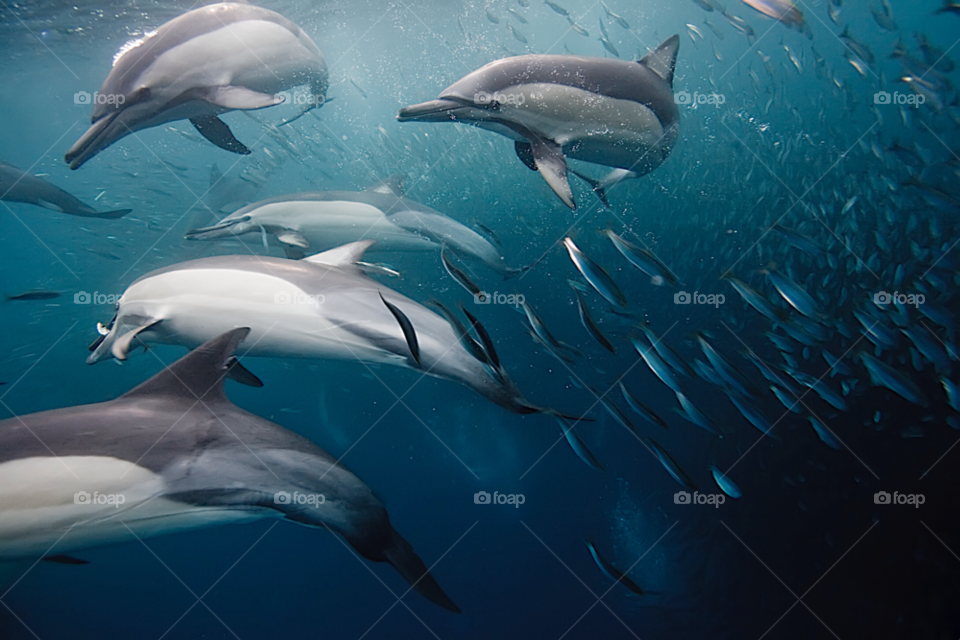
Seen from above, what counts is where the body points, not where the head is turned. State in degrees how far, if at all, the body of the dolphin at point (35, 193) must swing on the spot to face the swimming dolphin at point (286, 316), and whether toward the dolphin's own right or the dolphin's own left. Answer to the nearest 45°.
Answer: approximately 90° to the dolphin's own left

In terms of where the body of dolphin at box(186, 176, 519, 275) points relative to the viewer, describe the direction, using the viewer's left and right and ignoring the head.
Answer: facing to the left of the viewer

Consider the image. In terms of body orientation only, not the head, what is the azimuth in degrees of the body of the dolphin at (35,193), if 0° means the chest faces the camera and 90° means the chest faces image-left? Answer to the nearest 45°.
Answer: approximately 90°

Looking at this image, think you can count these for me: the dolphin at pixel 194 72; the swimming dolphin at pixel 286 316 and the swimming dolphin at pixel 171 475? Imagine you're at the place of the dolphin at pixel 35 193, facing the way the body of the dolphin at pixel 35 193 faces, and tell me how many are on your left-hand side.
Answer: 3

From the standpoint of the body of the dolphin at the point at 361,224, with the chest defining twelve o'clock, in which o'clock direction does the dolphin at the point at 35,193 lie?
the dolphin at the point at 35,193 is roughly at 1 o'clock from the dolphin at the point at 361,224.

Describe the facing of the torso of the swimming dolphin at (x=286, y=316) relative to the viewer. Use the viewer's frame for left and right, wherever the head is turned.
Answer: facing to the left of the viewer

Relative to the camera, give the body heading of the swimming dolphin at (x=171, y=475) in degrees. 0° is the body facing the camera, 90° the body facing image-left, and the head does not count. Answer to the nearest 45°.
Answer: approximately 90°

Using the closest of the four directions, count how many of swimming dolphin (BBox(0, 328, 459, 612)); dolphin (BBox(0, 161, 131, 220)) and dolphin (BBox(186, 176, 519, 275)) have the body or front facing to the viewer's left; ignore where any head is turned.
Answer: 3

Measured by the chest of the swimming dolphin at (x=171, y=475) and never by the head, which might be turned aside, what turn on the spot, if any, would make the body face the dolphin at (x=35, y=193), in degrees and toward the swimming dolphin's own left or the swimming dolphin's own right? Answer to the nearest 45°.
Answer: approximately 90° to the swimming dolphin's own right
